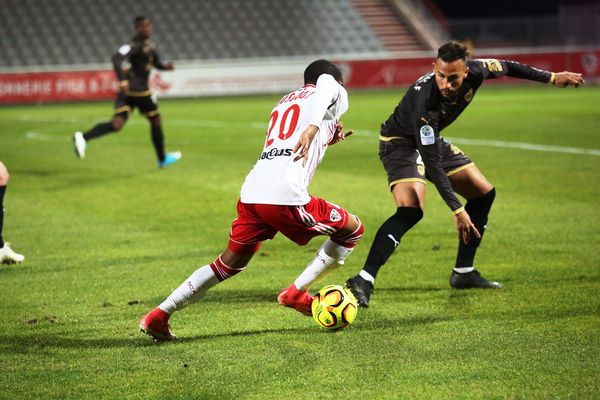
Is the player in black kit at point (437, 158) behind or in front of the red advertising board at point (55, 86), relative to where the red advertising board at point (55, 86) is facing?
in front

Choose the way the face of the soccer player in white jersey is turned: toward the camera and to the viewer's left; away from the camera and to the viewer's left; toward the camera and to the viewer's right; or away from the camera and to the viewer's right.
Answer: away from the camera and to the viewer's right

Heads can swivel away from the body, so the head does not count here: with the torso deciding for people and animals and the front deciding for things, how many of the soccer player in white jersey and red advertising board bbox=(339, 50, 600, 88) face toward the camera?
1

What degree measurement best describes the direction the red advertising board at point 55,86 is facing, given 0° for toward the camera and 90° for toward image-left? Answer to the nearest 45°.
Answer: approximately 0°

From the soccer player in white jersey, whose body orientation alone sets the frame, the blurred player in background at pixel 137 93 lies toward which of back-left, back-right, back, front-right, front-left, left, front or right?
front-left

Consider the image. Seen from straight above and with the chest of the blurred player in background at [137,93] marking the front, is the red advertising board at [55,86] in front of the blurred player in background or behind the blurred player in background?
behind

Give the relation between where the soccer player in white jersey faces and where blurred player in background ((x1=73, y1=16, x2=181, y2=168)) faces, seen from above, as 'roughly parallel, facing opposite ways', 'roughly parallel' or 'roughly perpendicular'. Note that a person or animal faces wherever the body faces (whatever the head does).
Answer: roughly perpendicular

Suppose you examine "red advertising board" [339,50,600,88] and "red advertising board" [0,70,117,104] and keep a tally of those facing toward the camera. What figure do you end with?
2

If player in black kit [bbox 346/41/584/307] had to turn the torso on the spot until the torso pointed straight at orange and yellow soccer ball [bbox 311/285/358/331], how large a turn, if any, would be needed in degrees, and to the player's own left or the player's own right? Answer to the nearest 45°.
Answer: approximately 45° to the player's own right

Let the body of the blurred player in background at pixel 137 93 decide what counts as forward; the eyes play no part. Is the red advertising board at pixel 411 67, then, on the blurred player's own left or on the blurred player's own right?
on the blurred player's own left

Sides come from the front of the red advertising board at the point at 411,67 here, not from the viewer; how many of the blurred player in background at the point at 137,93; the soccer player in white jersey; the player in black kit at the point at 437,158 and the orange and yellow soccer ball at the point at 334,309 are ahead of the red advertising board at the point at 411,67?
4
